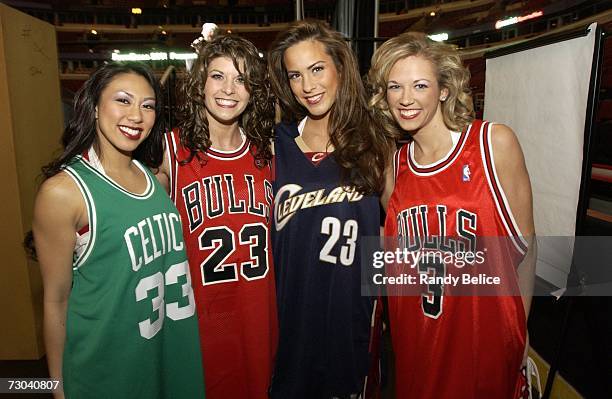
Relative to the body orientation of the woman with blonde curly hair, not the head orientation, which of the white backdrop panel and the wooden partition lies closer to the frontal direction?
the wooden partition

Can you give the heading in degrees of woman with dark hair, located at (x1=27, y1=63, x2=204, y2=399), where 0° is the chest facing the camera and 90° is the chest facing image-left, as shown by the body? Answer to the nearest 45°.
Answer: approximately 315°

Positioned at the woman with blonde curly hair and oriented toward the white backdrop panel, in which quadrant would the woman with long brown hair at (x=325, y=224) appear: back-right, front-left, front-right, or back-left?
back-left

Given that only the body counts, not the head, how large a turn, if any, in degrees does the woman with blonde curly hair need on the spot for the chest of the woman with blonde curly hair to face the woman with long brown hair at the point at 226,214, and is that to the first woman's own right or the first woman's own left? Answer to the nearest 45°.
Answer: approximately 45° to the first woman's own right

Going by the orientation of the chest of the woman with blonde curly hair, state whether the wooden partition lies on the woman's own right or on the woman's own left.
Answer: on the woman's own right

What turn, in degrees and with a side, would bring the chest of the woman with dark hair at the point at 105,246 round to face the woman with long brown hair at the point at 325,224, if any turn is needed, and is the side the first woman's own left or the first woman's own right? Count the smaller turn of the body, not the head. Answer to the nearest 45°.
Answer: approximately 45° to the first woman's own left

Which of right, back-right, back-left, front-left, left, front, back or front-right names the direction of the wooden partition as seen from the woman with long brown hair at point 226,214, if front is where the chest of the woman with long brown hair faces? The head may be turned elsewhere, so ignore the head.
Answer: back-right

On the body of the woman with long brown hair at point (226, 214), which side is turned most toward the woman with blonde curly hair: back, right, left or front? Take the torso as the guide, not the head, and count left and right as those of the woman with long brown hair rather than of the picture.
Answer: left

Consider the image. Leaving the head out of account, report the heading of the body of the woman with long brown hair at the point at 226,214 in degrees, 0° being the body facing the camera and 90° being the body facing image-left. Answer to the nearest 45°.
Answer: approximately 0°

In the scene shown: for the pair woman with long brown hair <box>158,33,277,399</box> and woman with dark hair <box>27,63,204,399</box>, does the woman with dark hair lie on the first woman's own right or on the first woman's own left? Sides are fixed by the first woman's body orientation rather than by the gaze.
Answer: on the first woman's own right

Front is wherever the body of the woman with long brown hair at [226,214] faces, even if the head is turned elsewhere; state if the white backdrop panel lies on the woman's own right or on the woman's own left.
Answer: on the woman's own left
